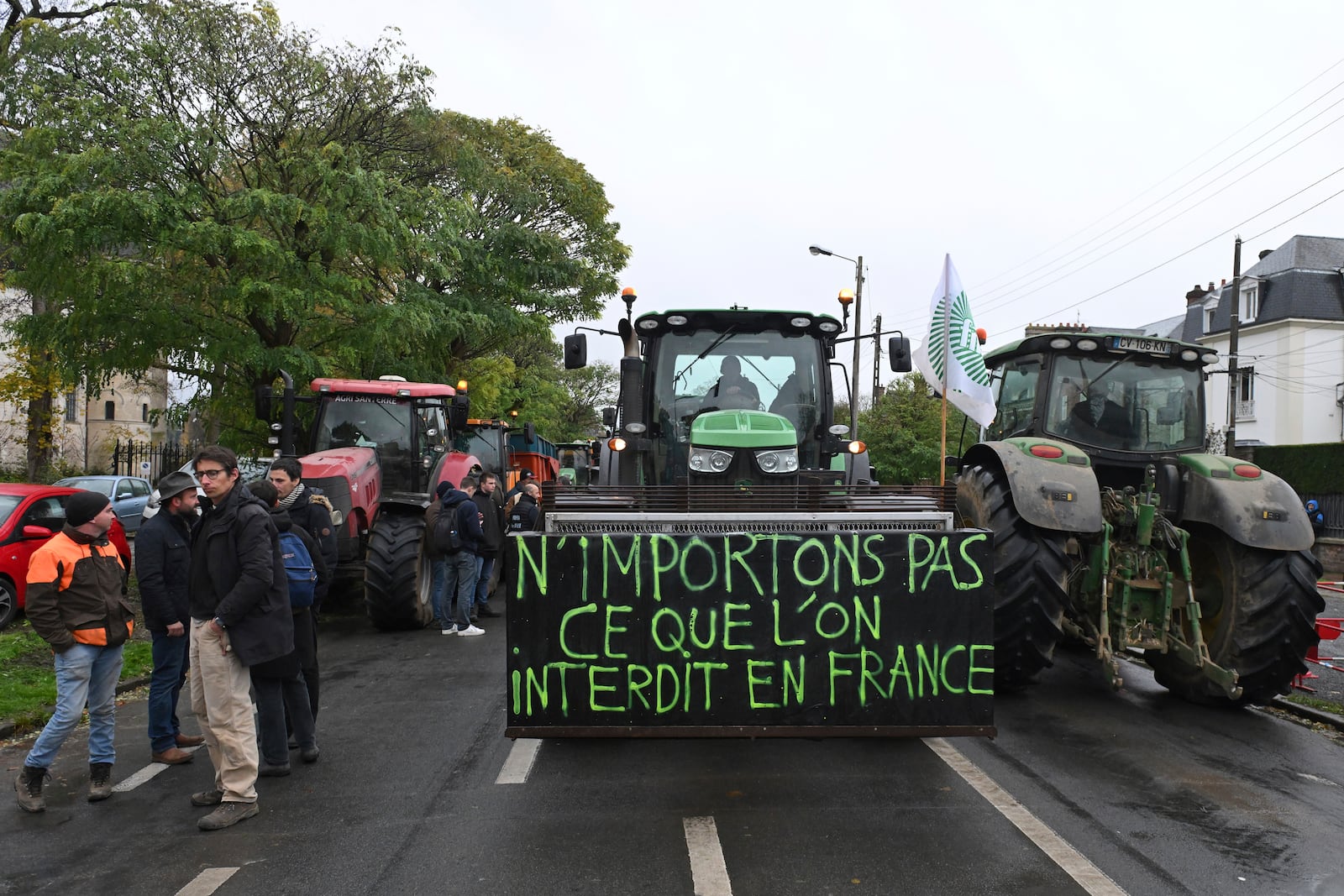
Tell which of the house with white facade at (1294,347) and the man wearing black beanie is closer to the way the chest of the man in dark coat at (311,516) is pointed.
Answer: the man wearing black beanie

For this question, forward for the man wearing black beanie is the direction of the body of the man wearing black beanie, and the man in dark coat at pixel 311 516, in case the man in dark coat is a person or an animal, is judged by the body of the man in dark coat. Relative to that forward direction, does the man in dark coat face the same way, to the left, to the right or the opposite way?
to the right

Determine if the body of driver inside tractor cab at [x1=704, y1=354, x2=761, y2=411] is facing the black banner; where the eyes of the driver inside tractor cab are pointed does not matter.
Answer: yes

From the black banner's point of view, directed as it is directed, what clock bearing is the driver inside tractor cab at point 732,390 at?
The driver inside tractor cab is roughly at 6 o'clock from the black banner.

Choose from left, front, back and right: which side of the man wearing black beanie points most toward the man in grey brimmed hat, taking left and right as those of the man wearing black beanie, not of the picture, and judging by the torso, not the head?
left

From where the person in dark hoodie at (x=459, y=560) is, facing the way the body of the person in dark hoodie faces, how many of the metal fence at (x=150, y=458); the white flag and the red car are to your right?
1

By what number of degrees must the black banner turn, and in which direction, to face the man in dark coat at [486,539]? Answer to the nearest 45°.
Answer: approximately 135° to its right

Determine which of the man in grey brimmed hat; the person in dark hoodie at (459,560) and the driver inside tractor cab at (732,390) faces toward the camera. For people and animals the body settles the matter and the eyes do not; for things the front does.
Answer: the driver inside tractor cab

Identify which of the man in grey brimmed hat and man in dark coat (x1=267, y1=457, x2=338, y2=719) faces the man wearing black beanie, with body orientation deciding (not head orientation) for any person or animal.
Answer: the man in dark coat

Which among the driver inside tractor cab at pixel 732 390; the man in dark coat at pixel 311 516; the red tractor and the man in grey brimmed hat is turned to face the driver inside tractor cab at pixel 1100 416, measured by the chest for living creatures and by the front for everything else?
the man in grey brimmed hat

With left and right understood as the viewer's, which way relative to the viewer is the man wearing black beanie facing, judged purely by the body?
facing the viewer and to the right of the viewer

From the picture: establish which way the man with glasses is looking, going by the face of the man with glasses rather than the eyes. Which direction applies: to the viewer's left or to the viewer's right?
to the viewer's left

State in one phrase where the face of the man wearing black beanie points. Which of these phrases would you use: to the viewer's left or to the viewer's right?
to the viewer's right

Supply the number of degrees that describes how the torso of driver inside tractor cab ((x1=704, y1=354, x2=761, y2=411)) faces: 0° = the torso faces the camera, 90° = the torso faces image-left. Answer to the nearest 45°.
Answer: approximately 0°

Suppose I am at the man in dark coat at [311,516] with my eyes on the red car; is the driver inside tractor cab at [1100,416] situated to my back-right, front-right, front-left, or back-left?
back-right
